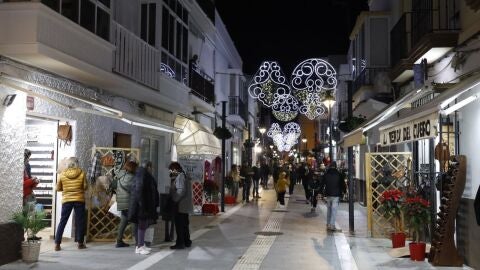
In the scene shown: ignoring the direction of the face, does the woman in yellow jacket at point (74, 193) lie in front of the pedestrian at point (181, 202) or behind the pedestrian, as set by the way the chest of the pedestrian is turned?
in front

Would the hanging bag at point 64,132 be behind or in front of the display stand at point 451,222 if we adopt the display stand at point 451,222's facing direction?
in front

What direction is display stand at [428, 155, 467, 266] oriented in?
to the viewer's left

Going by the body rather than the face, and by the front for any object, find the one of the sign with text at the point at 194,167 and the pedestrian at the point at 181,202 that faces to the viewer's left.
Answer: the pedestrian

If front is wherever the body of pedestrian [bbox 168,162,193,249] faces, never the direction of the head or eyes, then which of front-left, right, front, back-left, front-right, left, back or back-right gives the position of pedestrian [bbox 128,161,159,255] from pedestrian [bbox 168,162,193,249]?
front-left

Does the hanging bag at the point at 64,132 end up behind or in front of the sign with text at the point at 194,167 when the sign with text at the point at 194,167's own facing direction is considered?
in front

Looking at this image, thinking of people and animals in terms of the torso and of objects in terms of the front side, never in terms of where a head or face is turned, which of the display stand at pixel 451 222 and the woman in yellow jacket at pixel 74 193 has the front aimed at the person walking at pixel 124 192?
the display stand

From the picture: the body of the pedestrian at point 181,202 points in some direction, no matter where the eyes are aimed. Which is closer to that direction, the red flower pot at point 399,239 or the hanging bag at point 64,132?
the hanging bag

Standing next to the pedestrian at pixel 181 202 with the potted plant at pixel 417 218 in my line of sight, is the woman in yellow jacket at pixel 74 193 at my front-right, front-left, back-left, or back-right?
back-right

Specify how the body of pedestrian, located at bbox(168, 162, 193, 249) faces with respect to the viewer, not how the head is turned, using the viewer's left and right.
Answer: facing to the left of the viewer

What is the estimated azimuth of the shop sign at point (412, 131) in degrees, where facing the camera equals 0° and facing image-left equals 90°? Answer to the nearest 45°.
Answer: approximately 45°
